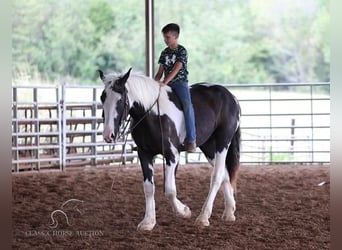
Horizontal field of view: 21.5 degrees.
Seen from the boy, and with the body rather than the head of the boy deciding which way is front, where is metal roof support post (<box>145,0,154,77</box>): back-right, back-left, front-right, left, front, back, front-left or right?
back-right

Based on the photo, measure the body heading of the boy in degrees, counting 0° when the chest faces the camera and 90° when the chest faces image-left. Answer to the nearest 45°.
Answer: approximately 45°

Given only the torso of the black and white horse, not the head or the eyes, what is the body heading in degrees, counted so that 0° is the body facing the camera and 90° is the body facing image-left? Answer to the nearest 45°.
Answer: approximately 45°

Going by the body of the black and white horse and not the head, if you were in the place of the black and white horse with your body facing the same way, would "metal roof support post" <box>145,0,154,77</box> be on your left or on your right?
on your right
